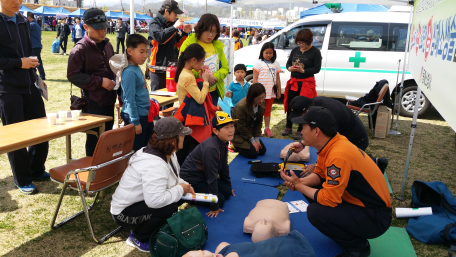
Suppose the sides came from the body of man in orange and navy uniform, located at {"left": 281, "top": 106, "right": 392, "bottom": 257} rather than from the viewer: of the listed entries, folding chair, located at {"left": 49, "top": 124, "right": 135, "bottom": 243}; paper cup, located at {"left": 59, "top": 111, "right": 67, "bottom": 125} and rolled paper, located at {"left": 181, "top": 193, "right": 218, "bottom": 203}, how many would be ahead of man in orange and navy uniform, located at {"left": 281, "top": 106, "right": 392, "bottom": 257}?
3

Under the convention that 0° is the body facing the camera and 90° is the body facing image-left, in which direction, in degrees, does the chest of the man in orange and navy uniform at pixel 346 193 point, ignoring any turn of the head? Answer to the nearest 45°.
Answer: approximately 90°

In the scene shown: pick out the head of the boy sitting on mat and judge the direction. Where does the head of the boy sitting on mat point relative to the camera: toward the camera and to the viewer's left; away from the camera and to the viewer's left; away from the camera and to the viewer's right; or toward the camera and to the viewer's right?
toward the camera and to the viewer's right

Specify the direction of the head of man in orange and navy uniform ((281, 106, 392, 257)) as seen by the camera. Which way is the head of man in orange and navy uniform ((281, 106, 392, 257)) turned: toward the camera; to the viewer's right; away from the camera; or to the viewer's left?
to the viewer's left

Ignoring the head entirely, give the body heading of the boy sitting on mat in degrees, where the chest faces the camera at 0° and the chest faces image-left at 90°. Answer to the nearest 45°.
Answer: approximately 315°
